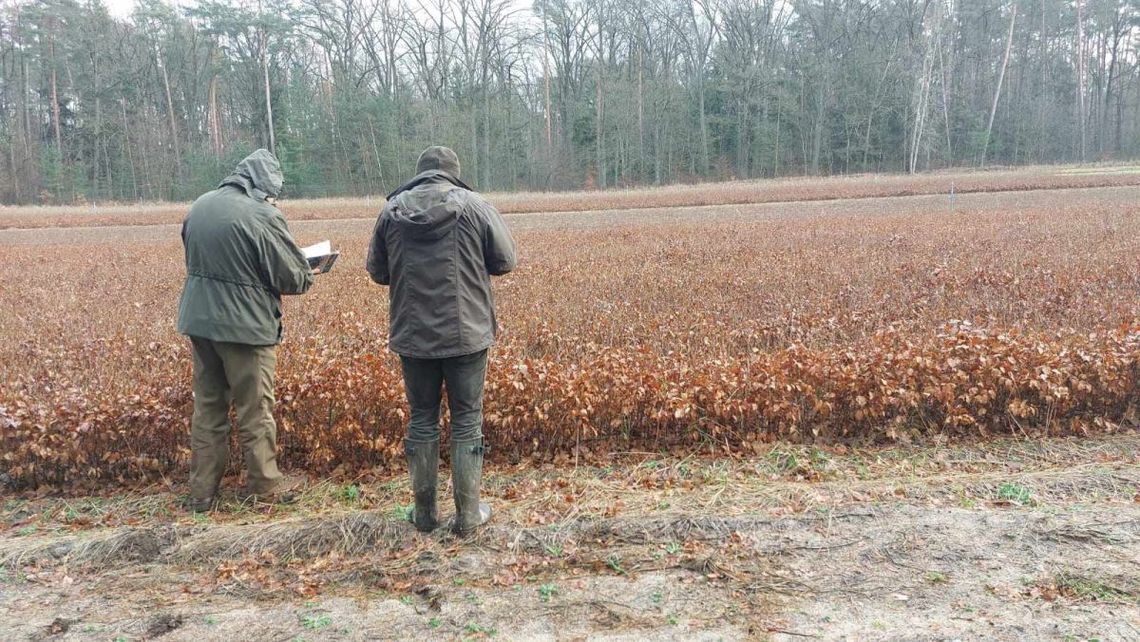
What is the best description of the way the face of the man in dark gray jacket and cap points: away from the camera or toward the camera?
away from the camera

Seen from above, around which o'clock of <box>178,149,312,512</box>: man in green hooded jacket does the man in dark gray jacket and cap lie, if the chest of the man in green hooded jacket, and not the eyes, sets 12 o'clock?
The man in dark gray jacket and cap is roughly at 3 o'clock from the man in green hooded jacket.

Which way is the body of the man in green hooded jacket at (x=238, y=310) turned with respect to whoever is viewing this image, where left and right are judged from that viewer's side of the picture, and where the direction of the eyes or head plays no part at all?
facing away from the viewer and to the right of the viewer

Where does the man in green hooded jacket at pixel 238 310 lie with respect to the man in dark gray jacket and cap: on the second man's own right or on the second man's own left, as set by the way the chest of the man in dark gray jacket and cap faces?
on the second man's own left

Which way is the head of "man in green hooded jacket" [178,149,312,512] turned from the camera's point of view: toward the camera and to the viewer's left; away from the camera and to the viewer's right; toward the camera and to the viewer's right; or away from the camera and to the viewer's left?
away from the camera and to the viewer's right

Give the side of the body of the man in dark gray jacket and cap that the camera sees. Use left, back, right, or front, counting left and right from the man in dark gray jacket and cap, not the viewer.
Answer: back
